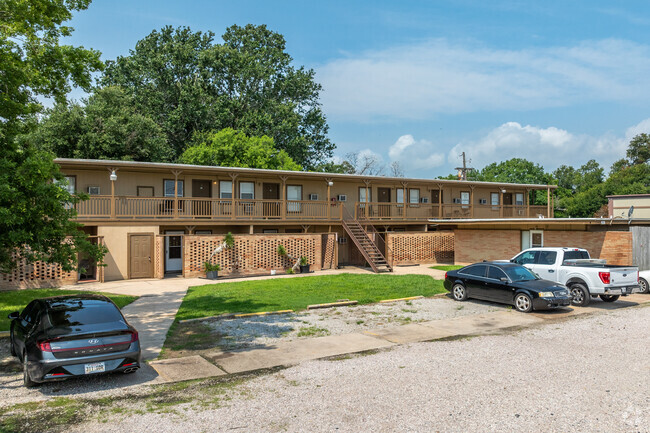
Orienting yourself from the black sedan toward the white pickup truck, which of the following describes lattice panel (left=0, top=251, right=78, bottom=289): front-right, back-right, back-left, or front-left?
back-left

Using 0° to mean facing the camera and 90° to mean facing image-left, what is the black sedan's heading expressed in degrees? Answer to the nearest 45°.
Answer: approximately 315°

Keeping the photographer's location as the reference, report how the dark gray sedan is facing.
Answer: facing away from the viewer and to the left of the viewer

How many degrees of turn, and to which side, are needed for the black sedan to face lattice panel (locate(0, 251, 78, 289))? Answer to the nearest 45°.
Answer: approximately 135° to its right

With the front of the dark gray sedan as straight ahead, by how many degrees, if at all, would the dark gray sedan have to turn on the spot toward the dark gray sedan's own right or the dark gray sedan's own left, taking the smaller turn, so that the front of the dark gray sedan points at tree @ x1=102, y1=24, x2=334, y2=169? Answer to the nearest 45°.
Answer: approximately 45° to the dark gray sedan's own right

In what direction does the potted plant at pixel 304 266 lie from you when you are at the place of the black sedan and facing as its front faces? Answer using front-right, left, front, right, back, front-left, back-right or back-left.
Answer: back
